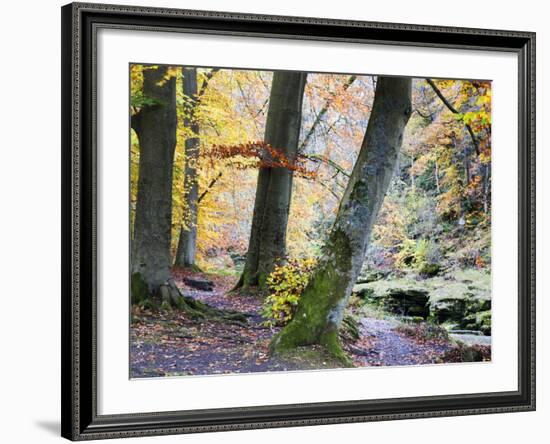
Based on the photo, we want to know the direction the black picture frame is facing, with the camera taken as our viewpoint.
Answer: facing the viewer and to the right of the viewer
